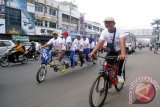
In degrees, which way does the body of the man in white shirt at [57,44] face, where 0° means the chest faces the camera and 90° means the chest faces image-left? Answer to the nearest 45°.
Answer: approximately 45°

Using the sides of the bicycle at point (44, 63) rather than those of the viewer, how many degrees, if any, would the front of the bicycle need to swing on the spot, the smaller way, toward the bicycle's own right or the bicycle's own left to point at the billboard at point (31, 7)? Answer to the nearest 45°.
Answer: approximately 135° to the bicycle's own right

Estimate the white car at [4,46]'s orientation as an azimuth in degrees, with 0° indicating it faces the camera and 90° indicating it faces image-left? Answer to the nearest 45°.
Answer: approximately 45°

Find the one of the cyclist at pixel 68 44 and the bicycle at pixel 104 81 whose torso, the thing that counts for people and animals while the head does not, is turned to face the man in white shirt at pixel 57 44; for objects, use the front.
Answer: the cyclist

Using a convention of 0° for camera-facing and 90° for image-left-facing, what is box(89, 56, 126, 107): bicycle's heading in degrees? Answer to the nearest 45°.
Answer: approximately 45°

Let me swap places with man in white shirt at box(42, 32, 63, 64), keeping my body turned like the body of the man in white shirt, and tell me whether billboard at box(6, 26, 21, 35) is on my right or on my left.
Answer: on my right

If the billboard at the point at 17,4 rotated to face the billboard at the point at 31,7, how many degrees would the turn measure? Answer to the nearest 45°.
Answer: approximately 90° to its left
